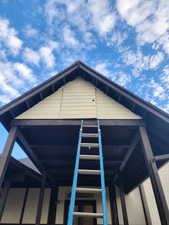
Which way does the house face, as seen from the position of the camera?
facing the viewer
